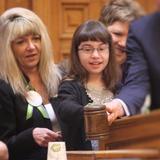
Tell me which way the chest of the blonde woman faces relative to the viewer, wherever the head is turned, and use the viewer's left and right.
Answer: facing the viewer and to the right of the viewer

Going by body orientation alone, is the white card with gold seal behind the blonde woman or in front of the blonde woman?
in front

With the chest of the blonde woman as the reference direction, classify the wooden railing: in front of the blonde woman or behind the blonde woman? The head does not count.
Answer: in front

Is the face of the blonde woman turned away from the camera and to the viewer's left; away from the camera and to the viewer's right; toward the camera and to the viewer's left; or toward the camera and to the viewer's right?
toward the camera and to the viewer's right

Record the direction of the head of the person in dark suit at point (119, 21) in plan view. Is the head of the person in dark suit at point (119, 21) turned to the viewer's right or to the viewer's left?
to the viewer's left
